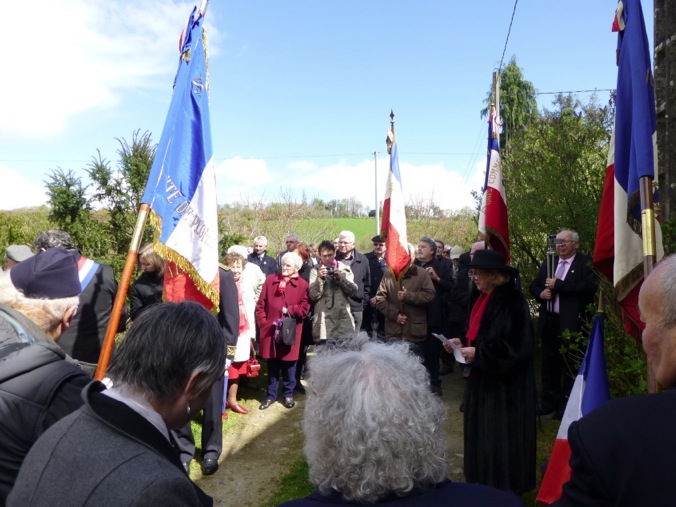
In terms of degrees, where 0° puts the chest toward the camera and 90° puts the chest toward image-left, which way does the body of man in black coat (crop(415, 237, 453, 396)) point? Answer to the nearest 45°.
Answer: approximately 45°

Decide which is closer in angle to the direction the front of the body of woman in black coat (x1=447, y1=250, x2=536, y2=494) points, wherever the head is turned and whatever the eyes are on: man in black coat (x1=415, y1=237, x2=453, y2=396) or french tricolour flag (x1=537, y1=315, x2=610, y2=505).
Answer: the man in black coat

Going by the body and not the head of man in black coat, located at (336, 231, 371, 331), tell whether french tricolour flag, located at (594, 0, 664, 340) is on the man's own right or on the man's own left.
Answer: on the man's own left

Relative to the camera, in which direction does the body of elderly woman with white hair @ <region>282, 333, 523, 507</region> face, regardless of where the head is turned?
away from the camera

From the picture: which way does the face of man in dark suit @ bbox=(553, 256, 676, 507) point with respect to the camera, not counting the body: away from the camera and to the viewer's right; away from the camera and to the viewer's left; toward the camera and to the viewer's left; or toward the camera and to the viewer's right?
away from the camera and to the viewer's left

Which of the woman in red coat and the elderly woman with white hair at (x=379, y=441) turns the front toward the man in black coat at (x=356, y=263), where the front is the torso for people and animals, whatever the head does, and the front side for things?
the elderly woman with white hair

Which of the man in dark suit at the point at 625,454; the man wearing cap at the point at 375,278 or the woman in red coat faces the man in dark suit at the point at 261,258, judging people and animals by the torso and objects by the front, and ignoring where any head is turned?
the man in dark suit at the point at 625,454

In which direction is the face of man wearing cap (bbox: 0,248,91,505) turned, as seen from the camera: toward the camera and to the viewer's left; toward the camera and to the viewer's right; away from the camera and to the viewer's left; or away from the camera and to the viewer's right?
away from the camera and to the viewer's right

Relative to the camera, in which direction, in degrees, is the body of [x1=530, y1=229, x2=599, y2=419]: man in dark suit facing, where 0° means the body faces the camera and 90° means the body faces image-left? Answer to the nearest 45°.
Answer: approximately 45°

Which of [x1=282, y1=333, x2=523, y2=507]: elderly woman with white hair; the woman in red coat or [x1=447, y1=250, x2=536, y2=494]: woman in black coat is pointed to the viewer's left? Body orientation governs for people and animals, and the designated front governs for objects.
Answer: the woman in black coat

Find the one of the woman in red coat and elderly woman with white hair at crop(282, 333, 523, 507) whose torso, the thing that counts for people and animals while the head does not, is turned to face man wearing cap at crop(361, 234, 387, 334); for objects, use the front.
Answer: the elderly woman with white hair

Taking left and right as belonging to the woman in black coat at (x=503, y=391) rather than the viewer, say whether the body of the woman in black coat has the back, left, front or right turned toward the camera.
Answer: left

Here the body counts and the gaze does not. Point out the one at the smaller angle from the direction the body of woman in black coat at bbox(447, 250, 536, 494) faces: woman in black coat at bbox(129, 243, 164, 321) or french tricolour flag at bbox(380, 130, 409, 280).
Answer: the woman in black coat
